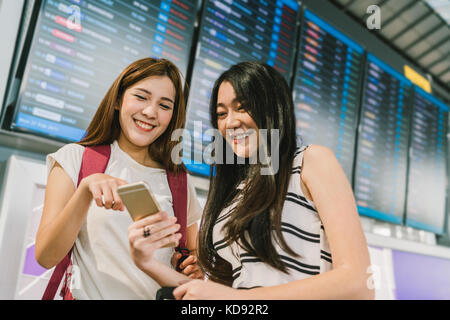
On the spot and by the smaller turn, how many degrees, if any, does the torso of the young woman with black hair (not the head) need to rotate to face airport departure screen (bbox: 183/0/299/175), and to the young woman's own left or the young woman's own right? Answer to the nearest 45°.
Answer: approximately 135° to the young woman's own right

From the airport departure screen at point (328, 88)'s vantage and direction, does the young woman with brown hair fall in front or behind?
in front

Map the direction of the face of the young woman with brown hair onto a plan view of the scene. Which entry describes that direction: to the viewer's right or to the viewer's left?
to the viewer's right

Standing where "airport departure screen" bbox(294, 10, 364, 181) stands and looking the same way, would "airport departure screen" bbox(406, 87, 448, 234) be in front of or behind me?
behind

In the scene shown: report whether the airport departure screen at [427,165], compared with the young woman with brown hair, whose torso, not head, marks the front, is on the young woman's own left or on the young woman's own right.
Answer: on the young woman's own left

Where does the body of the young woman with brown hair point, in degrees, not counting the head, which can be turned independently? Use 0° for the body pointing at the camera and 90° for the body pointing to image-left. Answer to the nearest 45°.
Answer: approximately 315°

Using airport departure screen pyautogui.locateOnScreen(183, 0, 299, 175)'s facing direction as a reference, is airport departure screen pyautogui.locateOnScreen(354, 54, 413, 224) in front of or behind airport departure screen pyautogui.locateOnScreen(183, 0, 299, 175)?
behind
